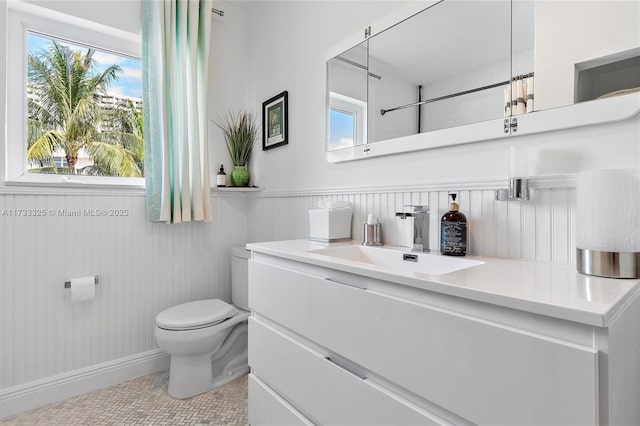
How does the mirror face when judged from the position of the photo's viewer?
facing the viewer and to the left of the viewer

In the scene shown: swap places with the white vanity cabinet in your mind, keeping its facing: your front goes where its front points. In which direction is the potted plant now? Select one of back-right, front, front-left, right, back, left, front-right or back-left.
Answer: right

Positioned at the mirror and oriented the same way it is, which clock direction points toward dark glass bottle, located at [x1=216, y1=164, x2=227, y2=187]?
The dark glass bottle is roughly at 2 o'clock from the mirror.

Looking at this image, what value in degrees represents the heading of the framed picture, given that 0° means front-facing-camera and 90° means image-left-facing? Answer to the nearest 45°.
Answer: approximately 45°

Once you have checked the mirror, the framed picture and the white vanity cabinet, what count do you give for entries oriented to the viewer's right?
0

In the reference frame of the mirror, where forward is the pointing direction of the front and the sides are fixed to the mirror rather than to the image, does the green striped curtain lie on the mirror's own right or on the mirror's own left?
on the mirror's own right

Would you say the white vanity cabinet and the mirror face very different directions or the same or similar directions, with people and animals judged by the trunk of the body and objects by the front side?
same or similar directions
